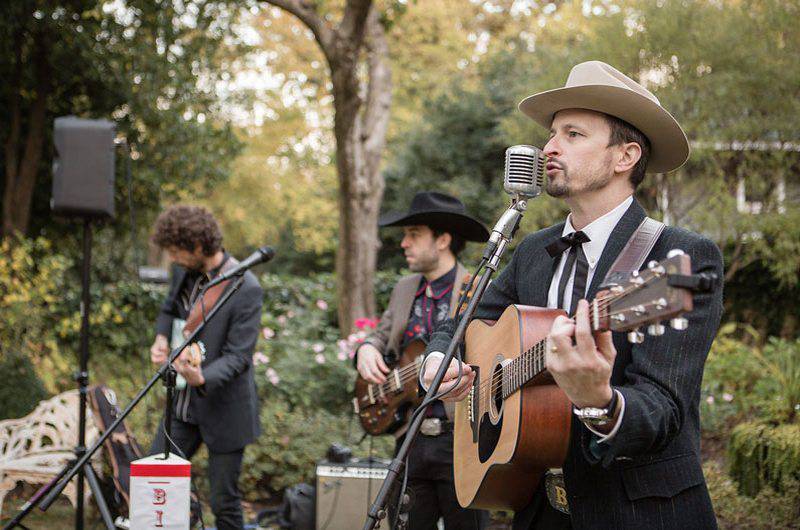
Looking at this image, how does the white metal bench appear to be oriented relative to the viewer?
toward the camera

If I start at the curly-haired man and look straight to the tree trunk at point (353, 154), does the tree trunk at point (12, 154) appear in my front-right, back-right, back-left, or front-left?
front-left

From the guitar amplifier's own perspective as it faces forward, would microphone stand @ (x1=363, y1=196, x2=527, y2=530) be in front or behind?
in front

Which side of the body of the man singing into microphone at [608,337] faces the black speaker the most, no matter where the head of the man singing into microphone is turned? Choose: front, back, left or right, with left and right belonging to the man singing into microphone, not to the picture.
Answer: right

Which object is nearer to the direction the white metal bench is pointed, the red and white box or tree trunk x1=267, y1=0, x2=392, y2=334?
the red and white box

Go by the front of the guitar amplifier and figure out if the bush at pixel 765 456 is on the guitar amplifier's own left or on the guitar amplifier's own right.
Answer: on the guitar amplifier's own left

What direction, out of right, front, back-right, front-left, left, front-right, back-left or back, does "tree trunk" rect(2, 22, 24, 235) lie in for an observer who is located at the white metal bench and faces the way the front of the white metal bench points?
back

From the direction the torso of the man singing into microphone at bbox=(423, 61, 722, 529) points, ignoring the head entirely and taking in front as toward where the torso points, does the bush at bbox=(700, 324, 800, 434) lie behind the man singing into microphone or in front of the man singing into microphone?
behind

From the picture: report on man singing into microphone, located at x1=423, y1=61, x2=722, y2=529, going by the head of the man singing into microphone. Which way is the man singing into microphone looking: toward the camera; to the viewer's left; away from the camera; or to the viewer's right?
to the viewer's left

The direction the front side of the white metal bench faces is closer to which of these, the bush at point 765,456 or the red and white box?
the red and white box

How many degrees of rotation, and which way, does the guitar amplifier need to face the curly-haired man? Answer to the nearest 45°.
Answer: approximately 45° to its right
